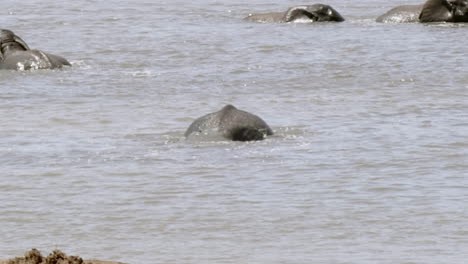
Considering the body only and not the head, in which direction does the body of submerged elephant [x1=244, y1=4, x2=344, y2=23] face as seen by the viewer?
to the viewer's right

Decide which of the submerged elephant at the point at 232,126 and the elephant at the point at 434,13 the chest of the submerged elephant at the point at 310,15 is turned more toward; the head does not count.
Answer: the elephant

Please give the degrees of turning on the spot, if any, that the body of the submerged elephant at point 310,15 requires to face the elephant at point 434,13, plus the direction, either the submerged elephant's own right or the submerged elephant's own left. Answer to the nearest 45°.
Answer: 0° — it already faces it

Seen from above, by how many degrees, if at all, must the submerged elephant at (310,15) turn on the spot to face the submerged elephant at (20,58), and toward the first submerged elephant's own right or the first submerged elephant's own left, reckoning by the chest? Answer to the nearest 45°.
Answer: approximately 135° to the first submerged elephant's own right

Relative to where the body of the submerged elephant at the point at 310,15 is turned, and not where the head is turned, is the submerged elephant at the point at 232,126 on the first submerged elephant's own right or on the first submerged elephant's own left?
on the first submerged elephant's own right
